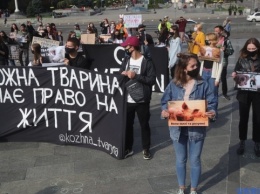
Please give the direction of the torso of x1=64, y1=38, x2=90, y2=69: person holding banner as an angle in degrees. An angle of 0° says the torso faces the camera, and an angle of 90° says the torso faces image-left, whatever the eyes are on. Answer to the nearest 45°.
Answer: approximately 45°

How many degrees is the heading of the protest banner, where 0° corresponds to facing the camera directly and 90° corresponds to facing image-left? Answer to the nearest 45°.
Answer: approximately 0°

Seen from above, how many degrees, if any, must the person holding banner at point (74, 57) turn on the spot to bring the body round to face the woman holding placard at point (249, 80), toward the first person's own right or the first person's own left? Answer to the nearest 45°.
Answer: approximately 90° to the first person's own left

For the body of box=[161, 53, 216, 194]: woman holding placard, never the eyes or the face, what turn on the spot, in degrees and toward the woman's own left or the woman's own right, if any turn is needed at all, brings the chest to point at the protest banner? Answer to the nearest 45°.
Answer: approximately 135° to the woman's own right

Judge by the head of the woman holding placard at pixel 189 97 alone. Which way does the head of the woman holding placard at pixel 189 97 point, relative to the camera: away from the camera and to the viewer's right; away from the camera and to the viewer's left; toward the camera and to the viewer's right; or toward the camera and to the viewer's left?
toward the camera and to the viewer's right
